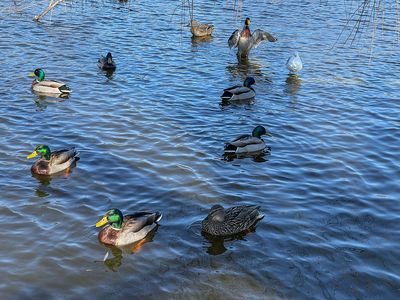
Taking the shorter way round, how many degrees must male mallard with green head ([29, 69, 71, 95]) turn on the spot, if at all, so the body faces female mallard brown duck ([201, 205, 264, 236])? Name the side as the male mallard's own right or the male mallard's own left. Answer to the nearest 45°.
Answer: approximately 90° to the male mallard's own left

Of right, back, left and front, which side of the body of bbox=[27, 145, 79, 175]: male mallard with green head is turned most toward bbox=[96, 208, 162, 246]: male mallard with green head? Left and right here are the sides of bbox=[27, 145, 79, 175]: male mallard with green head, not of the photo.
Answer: left

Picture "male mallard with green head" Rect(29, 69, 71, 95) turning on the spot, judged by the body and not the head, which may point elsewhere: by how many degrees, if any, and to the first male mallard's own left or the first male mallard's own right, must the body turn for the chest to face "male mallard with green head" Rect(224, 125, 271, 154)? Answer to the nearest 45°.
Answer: approximately 135° to the first male mallard's own left

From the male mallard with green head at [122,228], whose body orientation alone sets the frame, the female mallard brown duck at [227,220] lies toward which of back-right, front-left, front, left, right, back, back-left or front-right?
back-left

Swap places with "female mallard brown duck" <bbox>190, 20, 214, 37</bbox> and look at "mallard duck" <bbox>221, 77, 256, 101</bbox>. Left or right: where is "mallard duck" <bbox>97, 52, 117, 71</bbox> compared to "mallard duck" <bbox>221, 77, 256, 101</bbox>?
right

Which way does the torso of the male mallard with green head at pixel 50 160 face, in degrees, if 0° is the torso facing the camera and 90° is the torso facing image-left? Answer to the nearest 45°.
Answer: approximately 45°

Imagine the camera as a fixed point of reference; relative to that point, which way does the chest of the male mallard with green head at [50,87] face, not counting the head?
to the viewer's left

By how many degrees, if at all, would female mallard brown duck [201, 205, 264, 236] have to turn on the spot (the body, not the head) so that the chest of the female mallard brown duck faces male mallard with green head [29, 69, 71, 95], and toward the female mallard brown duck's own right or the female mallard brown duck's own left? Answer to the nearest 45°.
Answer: approximately 90° to the female mallard brown duck's own right

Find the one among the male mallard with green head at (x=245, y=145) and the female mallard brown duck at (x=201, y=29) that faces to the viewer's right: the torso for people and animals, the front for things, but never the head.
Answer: the male mallard with green head

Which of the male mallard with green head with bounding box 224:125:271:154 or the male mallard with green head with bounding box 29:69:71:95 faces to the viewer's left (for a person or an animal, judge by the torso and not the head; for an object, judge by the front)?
the male mallard with green head with bounding box 29:69:71:95

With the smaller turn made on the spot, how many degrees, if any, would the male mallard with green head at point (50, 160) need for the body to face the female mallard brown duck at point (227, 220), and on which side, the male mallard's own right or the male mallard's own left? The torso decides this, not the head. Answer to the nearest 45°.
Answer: approximately 90° to the male mallard's own left

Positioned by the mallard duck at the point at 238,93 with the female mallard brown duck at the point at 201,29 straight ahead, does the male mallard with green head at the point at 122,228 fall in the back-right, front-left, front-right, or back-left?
back-left

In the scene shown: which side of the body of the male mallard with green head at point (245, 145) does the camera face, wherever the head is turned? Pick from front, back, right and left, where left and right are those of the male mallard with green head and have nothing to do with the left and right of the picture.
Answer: right

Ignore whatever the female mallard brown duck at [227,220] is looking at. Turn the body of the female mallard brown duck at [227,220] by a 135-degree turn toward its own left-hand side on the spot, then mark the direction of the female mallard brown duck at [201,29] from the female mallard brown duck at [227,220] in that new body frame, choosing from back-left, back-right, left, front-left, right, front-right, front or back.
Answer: left
